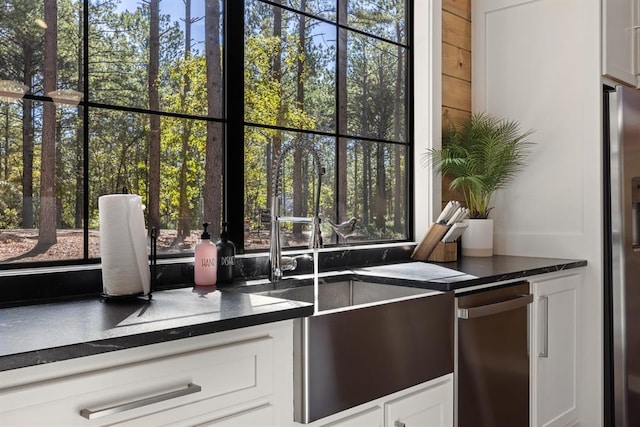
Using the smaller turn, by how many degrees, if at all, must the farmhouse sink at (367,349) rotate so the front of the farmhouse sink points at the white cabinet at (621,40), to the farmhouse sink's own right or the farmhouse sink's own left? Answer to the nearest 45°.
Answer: approximately 90° to the farmhouse sink's own left

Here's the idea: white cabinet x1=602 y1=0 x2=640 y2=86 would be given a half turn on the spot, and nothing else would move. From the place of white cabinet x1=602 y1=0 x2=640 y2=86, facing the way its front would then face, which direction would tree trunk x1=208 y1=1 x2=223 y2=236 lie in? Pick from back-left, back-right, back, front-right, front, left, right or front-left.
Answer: front

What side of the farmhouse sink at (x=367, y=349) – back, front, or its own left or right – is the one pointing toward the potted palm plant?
left

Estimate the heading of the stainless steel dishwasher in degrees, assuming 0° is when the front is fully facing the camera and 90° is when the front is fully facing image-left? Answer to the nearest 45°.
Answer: approximately 315°

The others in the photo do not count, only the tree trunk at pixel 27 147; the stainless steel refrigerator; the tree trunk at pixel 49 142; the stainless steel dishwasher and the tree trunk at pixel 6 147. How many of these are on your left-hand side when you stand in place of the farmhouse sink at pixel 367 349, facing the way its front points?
2

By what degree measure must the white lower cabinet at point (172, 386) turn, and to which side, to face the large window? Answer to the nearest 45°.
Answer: approximately 135° to its left

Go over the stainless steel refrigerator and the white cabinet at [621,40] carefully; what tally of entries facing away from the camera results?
0

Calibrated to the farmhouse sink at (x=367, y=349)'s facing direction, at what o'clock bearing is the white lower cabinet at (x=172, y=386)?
The white lower cabinet is roughly at 3 o'clock from the farmhouse sink.

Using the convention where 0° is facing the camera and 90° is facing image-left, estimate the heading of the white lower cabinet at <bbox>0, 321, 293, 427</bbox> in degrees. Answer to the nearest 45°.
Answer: approximately 315°
